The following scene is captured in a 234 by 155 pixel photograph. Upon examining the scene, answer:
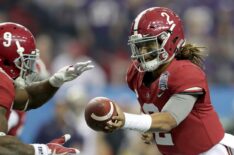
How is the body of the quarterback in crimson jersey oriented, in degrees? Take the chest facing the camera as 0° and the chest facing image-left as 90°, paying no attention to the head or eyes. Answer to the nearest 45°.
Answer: approximately 45°

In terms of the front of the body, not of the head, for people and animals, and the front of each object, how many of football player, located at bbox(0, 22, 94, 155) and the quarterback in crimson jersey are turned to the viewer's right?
1

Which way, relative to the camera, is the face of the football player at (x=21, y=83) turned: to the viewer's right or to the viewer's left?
to the viewer's right

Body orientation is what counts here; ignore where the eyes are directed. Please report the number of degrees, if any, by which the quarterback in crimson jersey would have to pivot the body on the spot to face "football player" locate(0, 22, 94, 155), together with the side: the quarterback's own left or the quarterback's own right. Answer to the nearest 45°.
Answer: approximately 45° to the quarterback's own right

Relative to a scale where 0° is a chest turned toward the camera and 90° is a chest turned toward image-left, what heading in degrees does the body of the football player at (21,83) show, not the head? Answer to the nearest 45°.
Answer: approximately 270°

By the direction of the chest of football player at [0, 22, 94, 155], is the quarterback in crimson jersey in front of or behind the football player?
in front
